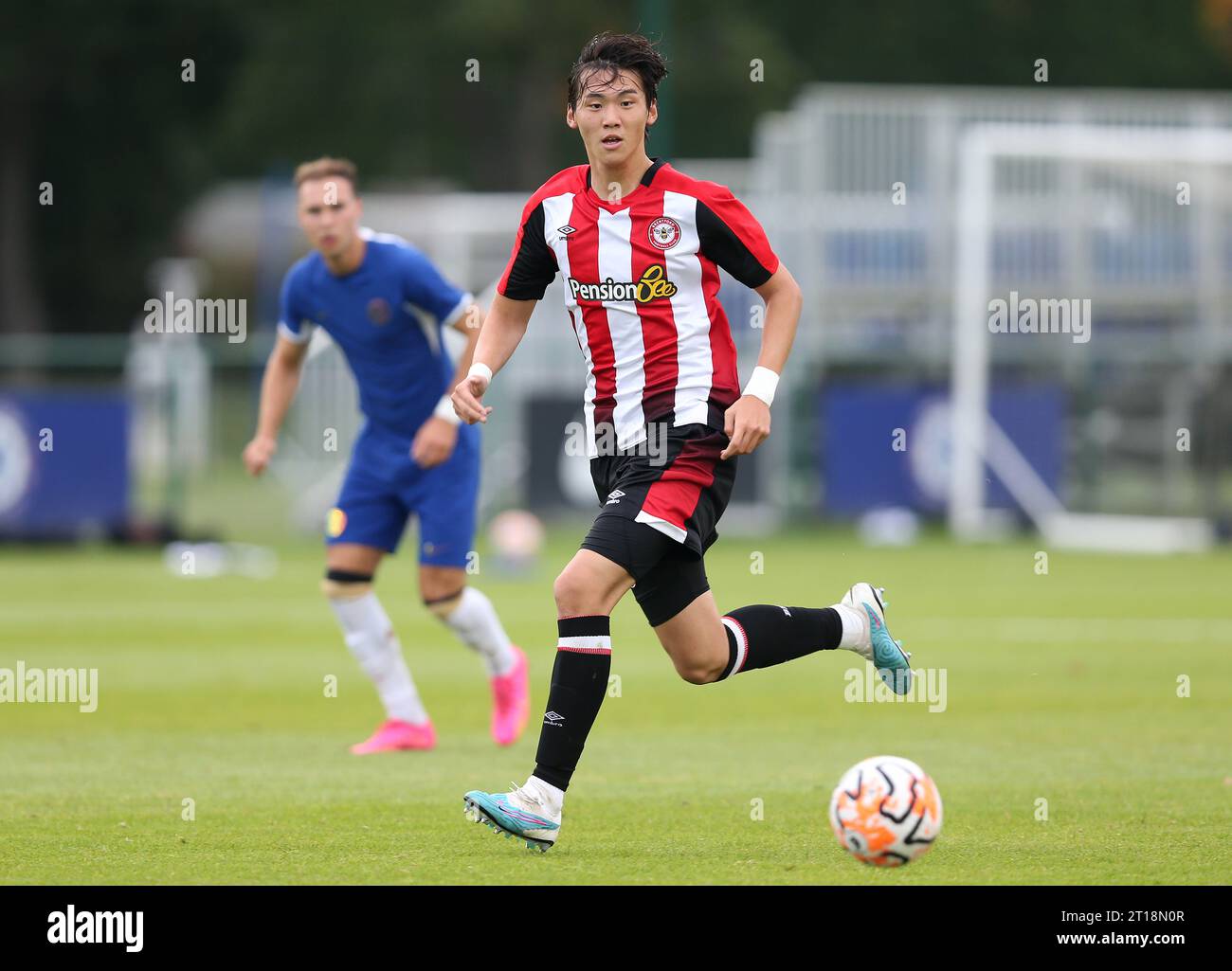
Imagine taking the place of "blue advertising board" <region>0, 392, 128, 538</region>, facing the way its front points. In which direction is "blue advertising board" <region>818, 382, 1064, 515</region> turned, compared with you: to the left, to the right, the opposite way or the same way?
the same way

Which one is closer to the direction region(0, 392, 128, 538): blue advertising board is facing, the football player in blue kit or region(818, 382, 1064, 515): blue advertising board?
the football player in blue kit

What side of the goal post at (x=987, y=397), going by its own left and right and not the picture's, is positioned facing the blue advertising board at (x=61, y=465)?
right

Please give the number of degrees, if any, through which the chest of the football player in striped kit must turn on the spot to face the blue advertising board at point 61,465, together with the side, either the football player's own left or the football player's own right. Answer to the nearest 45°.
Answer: approximately 180°

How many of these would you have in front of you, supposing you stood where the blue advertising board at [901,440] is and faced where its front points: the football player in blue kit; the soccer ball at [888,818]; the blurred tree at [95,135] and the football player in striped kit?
3

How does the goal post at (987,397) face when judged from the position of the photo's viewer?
facing the viewer

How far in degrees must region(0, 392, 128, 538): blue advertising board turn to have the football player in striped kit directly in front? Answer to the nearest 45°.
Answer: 0° — it already faces them

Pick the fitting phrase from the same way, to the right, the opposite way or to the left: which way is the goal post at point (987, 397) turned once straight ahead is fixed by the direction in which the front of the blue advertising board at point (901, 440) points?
the same way

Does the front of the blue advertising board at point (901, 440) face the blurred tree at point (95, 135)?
no

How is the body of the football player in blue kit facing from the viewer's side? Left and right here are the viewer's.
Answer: facing the viewer and to the left of the viewer

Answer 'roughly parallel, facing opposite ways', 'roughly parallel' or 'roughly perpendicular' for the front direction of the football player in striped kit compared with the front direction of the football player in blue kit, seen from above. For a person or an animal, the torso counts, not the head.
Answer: roughly parallel

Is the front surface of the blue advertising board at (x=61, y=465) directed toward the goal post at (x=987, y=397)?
no

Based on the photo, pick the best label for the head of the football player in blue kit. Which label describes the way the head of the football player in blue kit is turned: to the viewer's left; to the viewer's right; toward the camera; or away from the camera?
toward the camera

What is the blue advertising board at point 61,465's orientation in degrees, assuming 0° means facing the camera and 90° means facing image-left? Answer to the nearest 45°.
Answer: approximately 0°

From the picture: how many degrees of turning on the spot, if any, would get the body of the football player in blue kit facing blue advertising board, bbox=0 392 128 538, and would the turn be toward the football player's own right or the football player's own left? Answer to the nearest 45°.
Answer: approximately 135° to the football player's own right

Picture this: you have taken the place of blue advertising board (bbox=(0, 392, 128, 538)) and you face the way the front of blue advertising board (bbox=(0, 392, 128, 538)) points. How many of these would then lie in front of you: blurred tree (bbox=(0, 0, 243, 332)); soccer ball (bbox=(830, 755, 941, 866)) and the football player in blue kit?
2

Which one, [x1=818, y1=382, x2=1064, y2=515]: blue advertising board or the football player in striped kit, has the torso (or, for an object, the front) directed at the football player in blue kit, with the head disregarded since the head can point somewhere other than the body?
the blue advertising board

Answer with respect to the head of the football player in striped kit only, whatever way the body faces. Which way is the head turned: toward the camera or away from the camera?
toward the camera

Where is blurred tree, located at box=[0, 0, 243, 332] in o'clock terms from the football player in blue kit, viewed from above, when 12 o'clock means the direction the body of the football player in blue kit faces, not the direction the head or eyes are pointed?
The blurred tree is roughly at 4 o'clock from the football player in blue kit.

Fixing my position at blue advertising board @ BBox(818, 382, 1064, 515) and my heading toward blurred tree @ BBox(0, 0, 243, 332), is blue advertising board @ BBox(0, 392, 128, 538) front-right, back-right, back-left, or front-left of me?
front-left

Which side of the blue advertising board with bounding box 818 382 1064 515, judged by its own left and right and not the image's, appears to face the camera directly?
front
